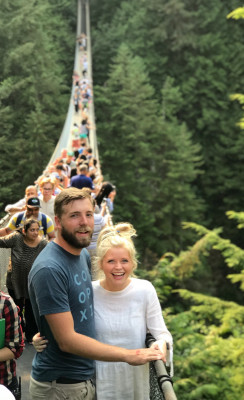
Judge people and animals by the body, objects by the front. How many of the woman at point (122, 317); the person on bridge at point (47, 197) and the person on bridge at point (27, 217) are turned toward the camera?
3

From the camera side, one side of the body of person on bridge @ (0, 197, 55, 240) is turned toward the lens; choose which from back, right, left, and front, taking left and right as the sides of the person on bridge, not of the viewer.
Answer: front

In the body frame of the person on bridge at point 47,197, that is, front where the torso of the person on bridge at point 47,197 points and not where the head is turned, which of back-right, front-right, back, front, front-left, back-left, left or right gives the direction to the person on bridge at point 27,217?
front

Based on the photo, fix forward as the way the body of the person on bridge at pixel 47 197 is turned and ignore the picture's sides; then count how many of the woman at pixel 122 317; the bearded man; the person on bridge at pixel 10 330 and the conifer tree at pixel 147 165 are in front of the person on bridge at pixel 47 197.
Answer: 3

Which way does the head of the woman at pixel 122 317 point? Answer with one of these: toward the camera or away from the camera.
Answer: toward the camera

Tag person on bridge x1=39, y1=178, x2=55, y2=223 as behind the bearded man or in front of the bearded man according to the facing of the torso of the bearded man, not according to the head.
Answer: behind

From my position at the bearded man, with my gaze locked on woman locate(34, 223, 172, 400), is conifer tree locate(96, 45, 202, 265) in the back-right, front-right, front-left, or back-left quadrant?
front-left

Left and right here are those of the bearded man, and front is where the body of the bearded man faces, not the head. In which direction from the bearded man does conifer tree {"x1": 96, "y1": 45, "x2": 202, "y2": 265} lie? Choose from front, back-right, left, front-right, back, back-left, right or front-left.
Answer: back-left

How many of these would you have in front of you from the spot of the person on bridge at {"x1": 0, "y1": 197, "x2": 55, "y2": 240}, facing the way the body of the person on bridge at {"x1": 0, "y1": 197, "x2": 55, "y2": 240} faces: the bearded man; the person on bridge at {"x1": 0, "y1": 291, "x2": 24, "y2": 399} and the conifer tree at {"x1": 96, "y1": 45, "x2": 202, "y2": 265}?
2

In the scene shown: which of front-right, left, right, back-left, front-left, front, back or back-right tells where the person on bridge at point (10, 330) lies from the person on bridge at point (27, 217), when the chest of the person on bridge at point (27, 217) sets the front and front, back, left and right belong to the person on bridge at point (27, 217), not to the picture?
front

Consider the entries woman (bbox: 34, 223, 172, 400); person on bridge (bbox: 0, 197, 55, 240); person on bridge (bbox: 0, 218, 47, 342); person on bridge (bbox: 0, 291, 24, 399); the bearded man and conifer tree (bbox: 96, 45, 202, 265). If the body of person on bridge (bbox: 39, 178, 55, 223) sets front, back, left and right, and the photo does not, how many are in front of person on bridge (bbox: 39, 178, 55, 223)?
5

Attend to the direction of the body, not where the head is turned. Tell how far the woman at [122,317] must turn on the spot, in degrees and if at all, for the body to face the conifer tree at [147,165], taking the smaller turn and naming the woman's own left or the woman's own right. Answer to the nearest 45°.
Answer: approximately 180°

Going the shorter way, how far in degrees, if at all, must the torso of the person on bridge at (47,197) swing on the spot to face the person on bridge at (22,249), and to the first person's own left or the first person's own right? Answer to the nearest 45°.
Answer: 0° — they already face them

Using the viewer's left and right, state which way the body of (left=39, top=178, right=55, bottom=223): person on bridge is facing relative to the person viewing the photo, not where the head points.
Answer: facing the viewer

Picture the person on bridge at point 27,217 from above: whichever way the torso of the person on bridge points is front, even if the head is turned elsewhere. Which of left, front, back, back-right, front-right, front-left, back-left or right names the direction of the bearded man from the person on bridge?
front
